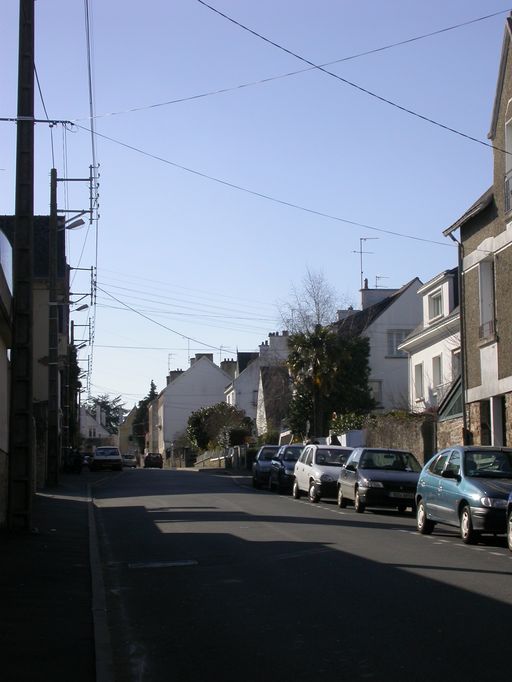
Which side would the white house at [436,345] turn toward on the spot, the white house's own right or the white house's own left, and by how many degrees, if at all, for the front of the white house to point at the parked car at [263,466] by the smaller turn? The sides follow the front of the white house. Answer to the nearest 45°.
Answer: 0° — it already faces it

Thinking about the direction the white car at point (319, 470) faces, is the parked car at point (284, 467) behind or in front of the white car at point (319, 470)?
behind

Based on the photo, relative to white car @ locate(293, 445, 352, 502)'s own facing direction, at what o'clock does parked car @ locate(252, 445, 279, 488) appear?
The parked car is roughly at 7 o'clock from the white car.

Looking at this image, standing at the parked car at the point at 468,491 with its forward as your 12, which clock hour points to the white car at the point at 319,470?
The white car is roughly at 7 o'clock from the parked car.

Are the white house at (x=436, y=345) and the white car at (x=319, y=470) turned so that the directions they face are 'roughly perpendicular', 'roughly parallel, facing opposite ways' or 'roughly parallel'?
roughly perpendicular

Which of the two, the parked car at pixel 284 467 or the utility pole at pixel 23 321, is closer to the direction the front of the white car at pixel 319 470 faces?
the utility pole

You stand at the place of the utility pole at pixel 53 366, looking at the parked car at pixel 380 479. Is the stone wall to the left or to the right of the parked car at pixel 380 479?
left

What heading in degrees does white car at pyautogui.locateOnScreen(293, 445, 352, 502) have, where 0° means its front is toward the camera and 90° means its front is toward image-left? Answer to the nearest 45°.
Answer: approximately 315°

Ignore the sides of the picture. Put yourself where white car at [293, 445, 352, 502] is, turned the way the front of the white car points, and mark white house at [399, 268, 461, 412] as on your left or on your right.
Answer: on your left

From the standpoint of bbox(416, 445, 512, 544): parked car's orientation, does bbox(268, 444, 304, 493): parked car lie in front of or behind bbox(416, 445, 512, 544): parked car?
behind

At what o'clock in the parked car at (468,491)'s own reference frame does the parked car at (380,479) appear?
the parked car at (380,479) is roughly at 7 o'clock from the parked car at (468,491).
